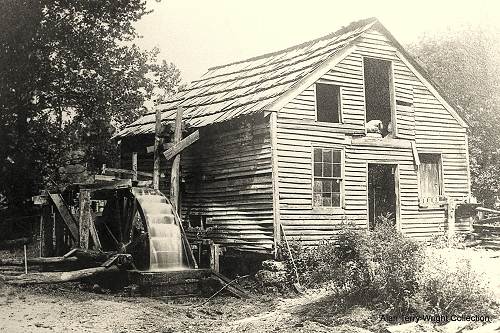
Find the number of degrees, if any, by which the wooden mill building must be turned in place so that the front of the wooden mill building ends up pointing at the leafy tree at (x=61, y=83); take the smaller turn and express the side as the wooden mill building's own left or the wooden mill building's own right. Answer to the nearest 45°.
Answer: approximately 180°

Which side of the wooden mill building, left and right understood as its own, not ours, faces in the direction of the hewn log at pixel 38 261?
right

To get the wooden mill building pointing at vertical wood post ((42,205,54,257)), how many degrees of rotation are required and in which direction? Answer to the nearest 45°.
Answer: approximately 135° to its right

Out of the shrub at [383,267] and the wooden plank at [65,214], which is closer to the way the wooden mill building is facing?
the shrub

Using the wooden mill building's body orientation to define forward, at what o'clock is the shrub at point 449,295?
The shrub is roughly at 1 o'clock from the wooden mill building.

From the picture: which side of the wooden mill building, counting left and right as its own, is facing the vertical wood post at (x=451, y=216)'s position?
front

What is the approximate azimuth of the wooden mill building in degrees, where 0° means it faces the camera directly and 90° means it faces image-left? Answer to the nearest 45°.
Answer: approximately 315°

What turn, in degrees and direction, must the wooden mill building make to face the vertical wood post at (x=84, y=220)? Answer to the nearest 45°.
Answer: approximately 90° to its right

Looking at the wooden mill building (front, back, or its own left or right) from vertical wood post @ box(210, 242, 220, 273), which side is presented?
right
